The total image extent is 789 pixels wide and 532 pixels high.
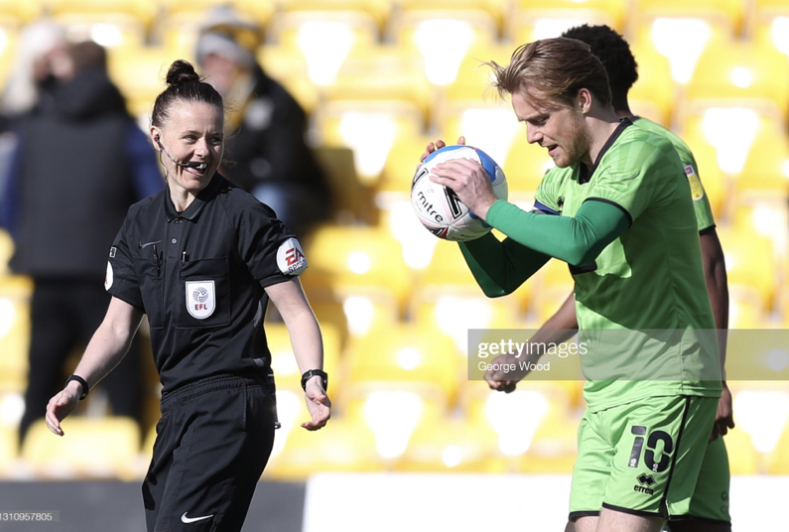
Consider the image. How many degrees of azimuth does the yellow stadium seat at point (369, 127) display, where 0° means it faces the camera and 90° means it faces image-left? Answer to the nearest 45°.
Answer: approximately 0°

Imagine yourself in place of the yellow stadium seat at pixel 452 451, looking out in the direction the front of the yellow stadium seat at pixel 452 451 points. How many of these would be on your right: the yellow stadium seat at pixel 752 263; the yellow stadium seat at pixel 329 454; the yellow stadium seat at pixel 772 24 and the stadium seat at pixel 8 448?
2
